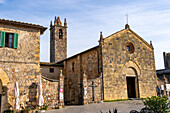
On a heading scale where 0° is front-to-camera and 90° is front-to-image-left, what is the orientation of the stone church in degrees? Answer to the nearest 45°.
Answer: approximately 315°

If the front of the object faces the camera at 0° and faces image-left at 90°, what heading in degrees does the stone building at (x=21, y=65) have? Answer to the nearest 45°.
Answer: approximately 315°
